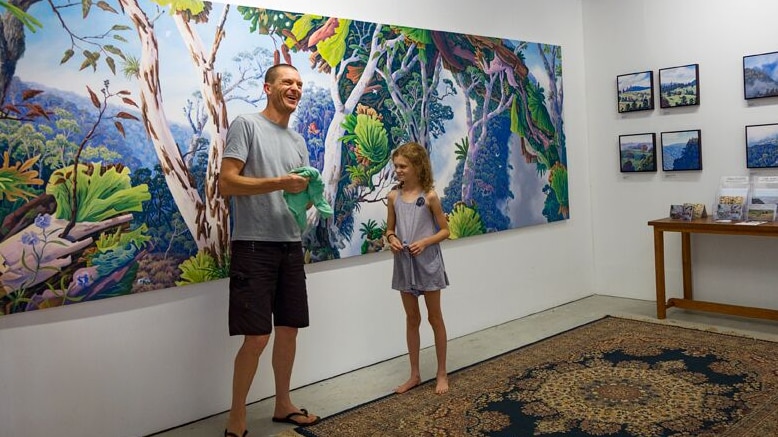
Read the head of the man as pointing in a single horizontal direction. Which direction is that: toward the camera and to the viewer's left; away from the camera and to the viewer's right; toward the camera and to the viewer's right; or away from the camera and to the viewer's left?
toward the camera and to the viewer's right

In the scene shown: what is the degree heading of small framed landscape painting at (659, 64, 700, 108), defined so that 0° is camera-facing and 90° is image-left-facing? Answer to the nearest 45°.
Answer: approximately 45°

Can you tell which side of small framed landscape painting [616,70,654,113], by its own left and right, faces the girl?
front

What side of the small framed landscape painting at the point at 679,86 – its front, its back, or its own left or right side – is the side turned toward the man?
front
